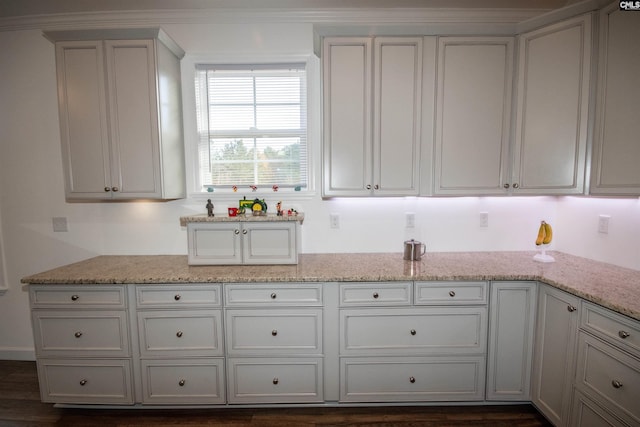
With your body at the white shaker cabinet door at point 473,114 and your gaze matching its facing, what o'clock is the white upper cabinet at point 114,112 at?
The white upper cabinet is roughly at 2 o'clock from the white shaker cabinet door.

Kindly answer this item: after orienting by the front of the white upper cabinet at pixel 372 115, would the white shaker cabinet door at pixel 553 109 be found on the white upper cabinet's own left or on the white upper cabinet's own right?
on the white upper cabinet's own left

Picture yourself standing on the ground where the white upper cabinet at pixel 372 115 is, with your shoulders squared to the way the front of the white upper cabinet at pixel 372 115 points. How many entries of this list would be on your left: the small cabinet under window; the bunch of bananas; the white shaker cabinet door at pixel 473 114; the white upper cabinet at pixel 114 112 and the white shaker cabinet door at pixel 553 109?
3

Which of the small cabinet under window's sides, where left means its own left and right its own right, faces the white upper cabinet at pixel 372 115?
left

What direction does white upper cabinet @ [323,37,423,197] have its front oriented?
toward the camera

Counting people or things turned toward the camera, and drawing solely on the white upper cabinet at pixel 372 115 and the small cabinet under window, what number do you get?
2

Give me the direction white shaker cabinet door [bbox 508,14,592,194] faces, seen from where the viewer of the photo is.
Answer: facing the viewer and to the left of the viewer

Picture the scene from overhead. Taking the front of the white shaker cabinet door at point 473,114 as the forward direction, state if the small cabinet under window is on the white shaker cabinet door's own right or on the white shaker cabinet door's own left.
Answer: on the white shaker cabinet door's own right

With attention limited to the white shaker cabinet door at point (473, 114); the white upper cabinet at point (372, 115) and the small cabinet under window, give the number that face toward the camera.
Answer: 3

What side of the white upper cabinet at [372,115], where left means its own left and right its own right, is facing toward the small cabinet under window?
right

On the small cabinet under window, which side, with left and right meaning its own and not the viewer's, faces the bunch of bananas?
left

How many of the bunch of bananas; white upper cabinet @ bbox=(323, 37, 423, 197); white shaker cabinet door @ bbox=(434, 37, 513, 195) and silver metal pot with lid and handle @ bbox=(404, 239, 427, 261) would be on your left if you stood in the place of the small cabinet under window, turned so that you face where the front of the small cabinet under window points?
4
